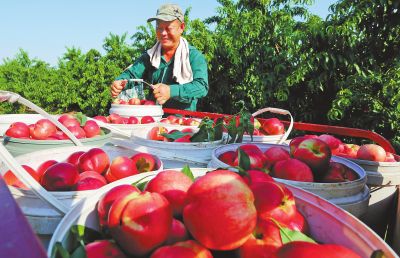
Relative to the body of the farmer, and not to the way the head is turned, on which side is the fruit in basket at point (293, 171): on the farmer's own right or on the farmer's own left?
on the farmer's own left

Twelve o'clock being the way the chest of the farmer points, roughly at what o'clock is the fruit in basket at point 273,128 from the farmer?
The fruit in basket is roughly at 10 o'clock from the farmer.

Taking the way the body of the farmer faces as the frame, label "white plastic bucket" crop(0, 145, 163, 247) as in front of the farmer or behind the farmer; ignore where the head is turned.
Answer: in front

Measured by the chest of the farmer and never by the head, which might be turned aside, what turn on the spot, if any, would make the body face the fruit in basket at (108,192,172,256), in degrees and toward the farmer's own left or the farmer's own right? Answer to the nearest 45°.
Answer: approximately 45° to the farmer's own left

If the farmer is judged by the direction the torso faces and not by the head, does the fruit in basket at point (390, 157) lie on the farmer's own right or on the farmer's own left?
on the farmer's own left

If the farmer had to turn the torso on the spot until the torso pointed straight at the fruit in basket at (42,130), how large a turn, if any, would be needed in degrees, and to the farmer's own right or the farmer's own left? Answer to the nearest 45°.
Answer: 0° — they already face it

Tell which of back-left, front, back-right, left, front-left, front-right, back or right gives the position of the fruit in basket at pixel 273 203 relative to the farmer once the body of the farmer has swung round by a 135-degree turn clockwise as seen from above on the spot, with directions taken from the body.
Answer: back

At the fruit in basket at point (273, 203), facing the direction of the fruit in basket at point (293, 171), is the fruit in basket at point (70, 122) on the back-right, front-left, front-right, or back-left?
front-left

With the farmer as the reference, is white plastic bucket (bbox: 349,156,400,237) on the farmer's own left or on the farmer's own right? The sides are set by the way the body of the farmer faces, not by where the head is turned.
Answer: on the farmer's own left

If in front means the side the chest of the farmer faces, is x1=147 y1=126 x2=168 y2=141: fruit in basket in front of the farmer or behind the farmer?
in front

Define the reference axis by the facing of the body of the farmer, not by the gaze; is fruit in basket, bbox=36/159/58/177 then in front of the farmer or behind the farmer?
in front

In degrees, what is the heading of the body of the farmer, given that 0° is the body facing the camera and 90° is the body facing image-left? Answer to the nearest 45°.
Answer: approximately 45°

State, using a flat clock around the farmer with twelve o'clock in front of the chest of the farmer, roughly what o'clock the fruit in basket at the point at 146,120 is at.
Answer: The fruit in basket is roughly at 11 o'clock from the farmer.

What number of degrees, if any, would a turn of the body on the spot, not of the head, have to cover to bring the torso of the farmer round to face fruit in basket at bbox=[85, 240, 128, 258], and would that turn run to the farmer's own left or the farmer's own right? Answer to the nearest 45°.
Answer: approximately 45° to the farmer's own left

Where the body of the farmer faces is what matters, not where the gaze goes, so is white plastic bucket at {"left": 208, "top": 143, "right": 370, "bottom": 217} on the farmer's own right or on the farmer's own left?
on the farmer's own left
